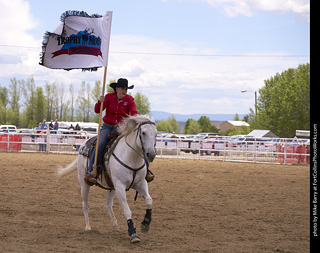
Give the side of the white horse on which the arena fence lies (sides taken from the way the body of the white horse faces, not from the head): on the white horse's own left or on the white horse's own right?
on the white horse's own left

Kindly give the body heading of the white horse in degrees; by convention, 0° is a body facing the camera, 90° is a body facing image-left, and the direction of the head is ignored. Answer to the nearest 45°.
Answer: approximately 315°
